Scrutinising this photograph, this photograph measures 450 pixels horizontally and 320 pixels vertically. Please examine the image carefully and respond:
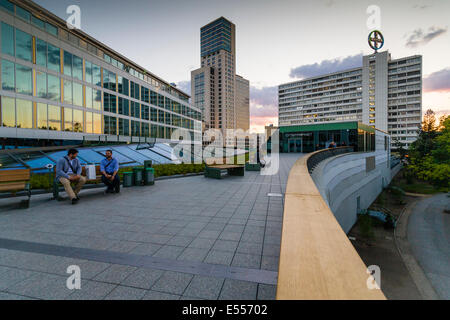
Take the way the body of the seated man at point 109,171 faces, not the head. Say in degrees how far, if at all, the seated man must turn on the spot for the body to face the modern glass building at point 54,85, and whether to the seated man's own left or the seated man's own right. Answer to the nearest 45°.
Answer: approximately 180°

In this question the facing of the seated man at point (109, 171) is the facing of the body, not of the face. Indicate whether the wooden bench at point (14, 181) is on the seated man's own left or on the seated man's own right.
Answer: on the seated man's own right

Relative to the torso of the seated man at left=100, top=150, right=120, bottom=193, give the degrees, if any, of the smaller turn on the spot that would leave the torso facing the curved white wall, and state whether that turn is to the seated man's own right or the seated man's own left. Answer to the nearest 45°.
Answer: approximately 90° to the seated man's own left

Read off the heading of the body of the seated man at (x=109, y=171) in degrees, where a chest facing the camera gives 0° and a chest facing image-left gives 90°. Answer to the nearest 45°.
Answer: approximately 0°

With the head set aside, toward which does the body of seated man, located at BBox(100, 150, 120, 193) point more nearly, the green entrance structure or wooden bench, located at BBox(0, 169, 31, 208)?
the wooden bench

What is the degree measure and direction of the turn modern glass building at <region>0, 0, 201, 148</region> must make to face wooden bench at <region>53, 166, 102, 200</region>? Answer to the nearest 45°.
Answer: approximately 45° to its right

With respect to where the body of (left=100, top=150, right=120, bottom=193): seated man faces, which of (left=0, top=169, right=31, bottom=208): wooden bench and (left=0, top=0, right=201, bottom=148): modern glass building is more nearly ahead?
the wooden bench
